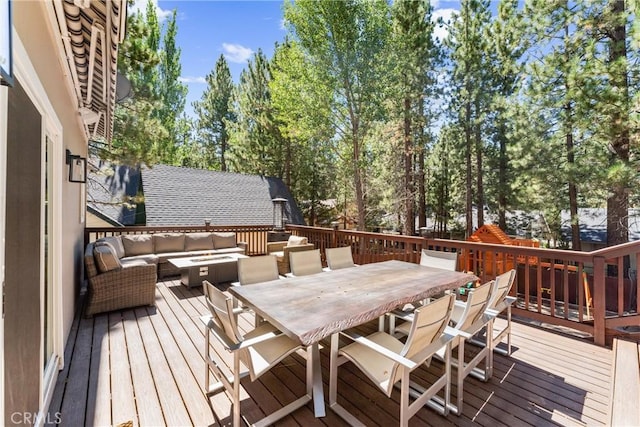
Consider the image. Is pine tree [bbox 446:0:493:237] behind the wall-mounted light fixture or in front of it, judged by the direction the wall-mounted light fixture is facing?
in front

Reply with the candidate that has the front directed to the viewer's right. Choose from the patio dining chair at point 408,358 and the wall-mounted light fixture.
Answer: the wall-mounted light fixture

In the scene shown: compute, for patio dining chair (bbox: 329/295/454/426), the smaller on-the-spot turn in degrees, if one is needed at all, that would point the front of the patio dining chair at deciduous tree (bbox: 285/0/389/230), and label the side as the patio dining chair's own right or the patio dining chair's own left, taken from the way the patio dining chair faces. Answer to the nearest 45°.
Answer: approximately 45° to the patio dining chair's own right

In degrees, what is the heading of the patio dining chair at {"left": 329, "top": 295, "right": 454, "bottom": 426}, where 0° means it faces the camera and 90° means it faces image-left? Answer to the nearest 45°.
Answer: approximately 135°

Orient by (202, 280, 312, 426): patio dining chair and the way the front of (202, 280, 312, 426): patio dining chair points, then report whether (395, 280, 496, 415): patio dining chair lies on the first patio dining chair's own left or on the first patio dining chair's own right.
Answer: on the first patio dining chair's own right

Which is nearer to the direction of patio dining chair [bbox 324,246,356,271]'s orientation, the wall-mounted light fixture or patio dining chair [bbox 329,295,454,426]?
the patio dining chair

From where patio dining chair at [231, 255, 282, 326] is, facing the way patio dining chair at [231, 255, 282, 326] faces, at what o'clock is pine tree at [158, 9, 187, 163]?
The pine tree is roughly at 7 o'clock from the patio dining chair.

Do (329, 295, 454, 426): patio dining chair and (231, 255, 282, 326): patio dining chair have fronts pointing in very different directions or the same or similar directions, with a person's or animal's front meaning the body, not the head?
very different directions

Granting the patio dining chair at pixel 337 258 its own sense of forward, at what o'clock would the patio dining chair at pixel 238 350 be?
the patio dining chair at pixel 238 350 is roughly at 2 o'clock from the patio dining chair at pixel 337 258.

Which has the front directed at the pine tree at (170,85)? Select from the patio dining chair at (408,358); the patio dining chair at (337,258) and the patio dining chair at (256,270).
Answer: the patio dining chair at (408,358)

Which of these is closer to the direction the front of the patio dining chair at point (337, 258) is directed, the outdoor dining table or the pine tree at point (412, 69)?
the outdoor dining table

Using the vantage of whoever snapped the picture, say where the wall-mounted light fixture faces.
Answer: facing to the right of the viewer

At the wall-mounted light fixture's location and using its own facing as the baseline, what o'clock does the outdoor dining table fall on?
The outdoor dining table is roughly at 2 o'clock from the wall-mounted light fixture.

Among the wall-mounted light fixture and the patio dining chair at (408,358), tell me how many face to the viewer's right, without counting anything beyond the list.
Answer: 1

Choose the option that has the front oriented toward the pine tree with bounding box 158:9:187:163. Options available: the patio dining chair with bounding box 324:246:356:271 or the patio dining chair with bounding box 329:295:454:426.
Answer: the patio dining chair with bounding box 329:295:454:426

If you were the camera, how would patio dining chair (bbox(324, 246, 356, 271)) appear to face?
facing the viewer and to the right of the viewer
